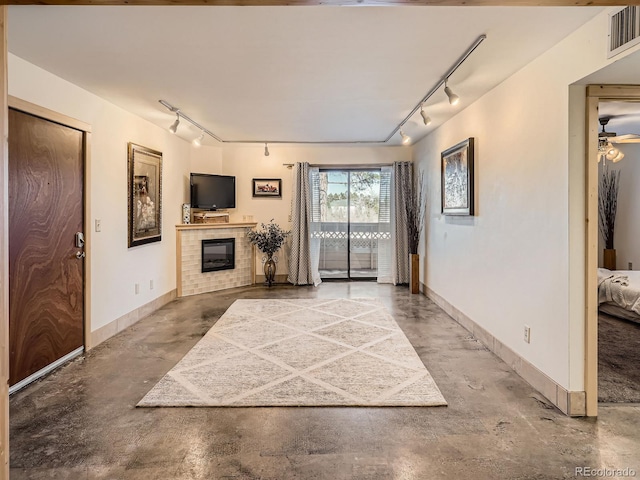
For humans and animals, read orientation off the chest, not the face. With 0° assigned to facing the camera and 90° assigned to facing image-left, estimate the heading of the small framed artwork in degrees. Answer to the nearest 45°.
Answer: approximately 0°

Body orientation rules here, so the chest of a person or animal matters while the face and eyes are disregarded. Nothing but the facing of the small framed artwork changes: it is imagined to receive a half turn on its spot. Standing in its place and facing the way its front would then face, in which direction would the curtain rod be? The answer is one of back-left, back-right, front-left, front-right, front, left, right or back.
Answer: right

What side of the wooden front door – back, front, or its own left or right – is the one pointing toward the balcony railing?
left

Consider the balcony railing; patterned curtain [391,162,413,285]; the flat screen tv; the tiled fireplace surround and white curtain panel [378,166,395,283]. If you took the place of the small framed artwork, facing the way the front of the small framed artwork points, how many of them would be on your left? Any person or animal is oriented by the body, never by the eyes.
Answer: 3

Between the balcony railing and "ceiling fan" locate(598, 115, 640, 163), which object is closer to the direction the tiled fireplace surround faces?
the ceiling fan

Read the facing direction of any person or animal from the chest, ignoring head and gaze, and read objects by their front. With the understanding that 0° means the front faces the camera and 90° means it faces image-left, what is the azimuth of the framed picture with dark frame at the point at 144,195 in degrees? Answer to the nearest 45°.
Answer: approximately 315°

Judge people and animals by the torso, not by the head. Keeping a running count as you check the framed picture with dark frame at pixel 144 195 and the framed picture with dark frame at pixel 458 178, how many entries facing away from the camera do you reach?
0

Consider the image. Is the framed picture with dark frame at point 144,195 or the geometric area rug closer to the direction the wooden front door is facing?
the geometric area rug
